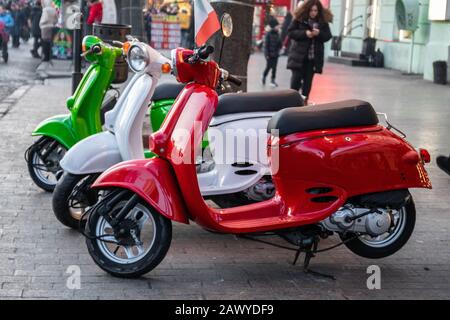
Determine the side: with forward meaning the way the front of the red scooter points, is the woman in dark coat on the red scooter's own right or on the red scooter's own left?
on the red scooter's own right

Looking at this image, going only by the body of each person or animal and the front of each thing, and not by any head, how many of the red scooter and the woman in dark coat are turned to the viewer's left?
1

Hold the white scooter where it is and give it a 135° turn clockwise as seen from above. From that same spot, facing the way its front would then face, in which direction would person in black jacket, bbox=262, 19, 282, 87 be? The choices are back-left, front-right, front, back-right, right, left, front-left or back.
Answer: front

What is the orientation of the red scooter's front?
to the viewer's left

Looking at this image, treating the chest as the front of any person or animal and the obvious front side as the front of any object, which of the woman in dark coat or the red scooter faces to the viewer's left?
the red scooter

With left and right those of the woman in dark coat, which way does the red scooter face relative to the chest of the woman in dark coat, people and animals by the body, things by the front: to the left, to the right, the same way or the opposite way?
to the right

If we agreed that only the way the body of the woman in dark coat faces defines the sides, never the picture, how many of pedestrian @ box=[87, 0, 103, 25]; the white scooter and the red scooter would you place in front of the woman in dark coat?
2

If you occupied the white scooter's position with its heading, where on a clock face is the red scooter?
The red scooter is roughly at 9 o'clock from the white scooter.

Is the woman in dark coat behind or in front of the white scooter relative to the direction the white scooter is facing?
behind

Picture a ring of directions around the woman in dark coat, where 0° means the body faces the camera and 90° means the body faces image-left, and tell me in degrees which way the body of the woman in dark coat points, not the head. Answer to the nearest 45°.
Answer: approximately 0°

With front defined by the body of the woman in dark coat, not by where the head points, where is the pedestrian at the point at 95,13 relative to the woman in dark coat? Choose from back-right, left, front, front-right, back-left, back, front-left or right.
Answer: back-right

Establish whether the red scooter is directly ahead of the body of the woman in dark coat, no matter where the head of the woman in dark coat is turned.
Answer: yes
